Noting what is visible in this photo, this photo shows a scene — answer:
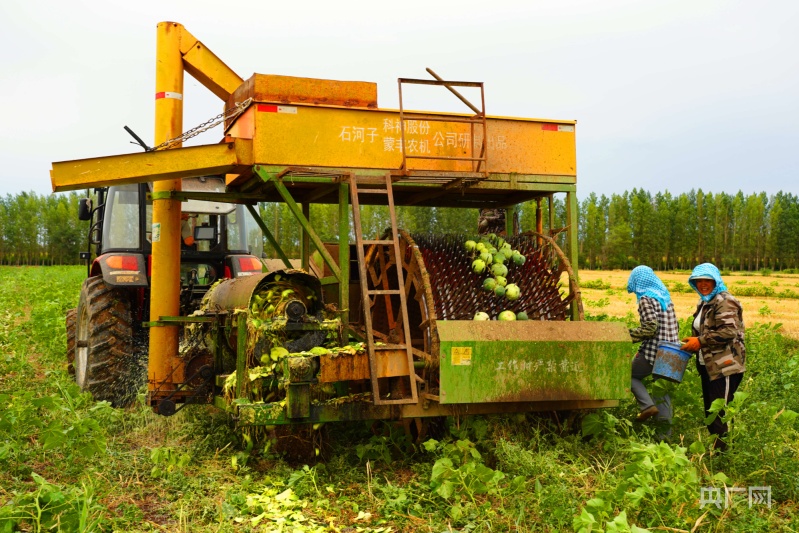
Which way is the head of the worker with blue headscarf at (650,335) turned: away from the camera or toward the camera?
away from the camera

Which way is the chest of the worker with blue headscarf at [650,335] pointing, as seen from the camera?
to the viewer's left

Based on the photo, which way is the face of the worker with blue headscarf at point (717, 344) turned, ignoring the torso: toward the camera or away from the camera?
toward the camera

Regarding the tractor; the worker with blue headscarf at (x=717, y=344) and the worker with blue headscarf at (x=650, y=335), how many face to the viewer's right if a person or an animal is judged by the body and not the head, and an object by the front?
0

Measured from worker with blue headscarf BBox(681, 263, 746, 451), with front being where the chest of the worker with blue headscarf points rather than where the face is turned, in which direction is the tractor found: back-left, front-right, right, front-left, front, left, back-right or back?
front-right

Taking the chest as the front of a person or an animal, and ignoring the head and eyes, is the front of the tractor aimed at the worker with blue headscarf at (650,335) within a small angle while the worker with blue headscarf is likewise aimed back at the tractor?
no

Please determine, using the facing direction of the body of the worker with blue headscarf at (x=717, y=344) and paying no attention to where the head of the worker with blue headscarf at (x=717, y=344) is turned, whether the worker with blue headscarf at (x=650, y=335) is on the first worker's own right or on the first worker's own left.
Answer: on the first worker's own right

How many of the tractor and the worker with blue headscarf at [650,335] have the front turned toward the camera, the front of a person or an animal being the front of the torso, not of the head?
0

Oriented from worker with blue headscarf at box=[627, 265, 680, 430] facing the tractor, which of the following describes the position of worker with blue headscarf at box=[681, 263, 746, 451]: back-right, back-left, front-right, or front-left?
back-left

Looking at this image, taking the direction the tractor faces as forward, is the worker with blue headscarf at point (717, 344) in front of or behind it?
behind

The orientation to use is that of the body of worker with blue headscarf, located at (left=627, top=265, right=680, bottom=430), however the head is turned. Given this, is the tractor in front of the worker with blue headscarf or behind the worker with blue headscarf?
in front

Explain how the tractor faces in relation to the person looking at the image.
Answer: facing away from the viewer and to the left of the viewer

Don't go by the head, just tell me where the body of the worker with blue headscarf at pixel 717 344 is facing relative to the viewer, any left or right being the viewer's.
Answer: facing the viewer and to the left of the viewer

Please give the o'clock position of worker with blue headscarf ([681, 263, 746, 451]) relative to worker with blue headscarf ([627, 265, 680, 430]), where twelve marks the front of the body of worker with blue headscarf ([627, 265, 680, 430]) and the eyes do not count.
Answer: worker with blue headscarf ([681, 263, 746, 451]) is roughly at 7 o'clock from worker with blue headscarf ([627, 265, 680, 430]).
